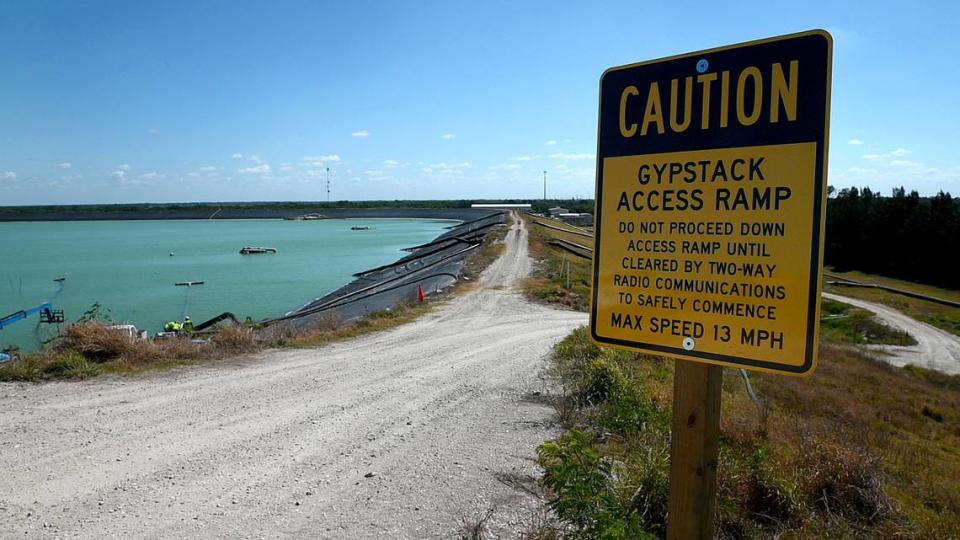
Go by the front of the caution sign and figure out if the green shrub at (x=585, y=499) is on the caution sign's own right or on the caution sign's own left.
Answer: on the caution sign's own right
